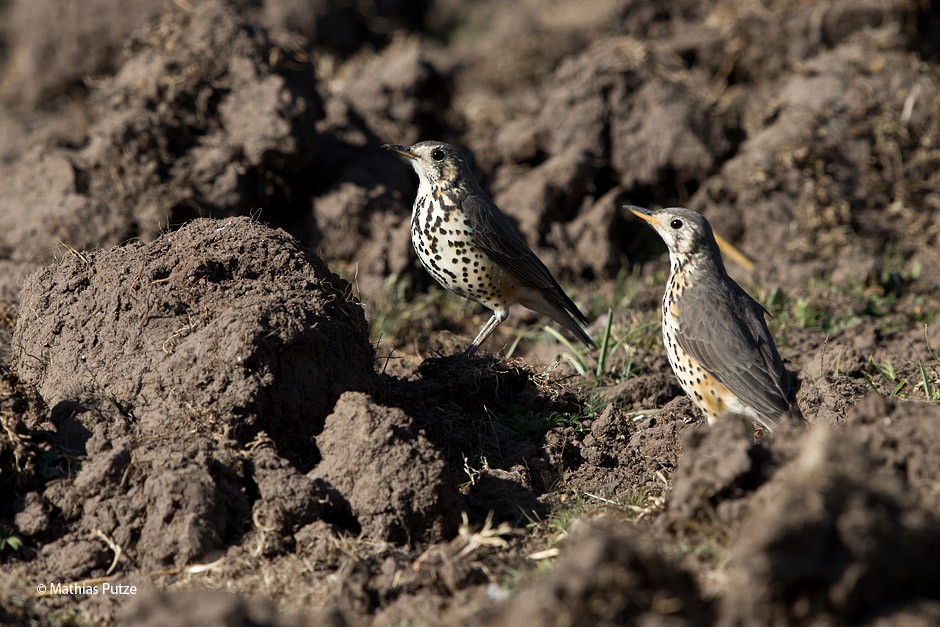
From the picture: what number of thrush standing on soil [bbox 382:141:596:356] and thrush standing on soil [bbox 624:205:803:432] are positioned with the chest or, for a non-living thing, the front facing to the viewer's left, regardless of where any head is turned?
2

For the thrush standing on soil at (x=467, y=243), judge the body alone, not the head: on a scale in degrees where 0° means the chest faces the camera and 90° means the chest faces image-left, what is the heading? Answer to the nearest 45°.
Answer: approximately 90°

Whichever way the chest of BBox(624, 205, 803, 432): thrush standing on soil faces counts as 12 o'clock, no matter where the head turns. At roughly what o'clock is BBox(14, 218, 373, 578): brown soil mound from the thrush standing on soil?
The brown soil mound is roughly at 11 o'clock from the thrush standing on soil.

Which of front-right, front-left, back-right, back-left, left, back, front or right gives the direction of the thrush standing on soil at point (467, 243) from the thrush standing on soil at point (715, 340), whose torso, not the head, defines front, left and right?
front-right

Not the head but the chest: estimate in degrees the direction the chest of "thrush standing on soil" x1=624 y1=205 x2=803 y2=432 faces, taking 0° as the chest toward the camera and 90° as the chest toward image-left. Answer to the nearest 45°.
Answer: approximately 90°

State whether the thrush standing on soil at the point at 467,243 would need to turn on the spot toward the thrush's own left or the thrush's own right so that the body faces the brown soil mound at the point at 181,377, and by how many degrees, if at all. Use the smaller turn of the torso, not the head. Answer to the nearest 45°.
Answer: approximately 45° to the thrush's own left

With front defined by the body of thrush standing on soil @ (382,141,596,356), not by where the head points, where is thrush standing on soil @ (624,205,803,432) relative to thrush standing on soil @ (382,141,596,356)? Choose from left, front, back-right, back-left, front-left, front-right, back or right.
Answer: back-left

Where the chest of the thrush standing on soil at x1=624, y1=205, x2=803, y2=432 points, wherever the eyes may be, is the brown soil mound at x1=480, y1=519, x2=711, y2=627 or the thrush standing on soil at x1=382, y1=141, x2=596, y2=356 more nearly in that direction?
the thrush standing on soil

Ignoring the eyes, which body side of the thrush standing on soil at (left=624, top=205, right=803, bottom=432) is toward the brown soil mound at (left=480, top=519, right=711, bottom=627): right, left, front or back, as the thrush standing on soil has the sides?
left

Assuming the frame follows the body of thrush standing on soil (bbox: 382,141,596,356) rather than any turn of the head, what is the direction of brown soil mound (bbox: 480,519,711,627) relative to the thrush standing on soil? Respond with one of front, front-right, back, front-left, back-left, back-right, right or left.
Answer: left
